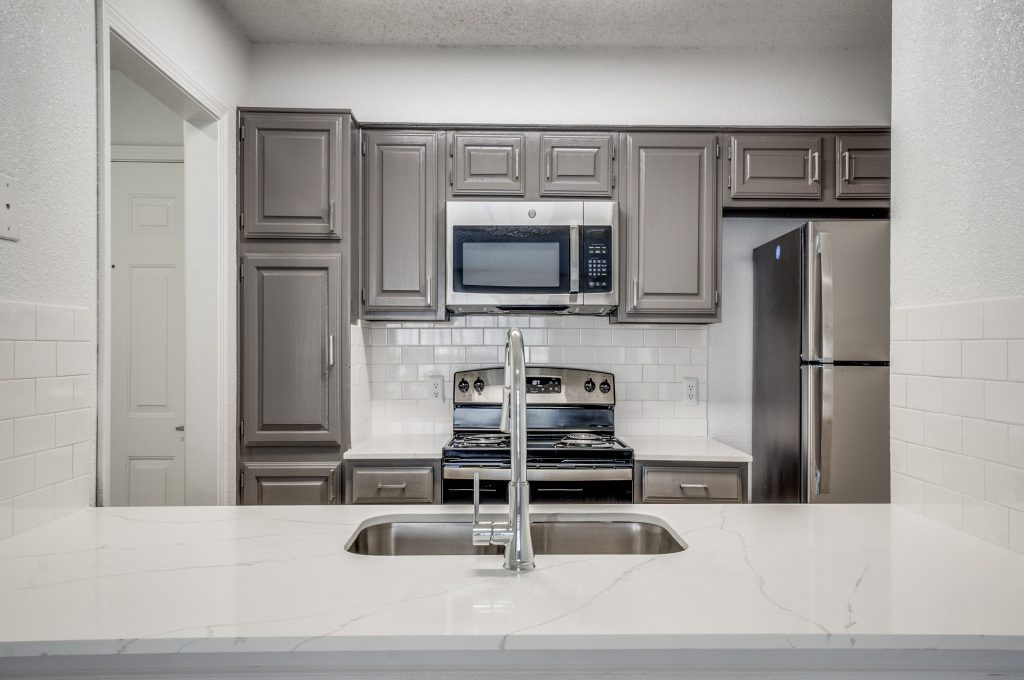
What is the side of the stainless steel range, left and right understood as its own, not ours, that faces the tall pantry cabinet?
right

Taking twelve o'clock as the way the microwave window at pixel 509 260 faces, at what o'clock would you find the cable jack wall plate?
The cable jack wall plate is roughly at 1 o'clock from the microwave window.

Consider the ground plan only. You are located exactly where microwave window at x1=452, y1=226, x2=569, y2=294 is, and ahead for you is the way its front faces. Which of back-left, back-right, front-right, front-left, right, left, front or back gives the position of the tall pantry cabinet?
right

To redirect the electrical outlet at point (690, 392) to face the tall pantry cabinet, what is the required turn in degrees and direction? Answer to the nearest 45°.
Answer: approximately 45° to its right

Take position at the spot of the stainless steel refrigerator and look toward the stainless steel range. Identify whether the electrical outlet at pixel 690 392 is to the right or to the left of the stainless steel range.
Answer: right
